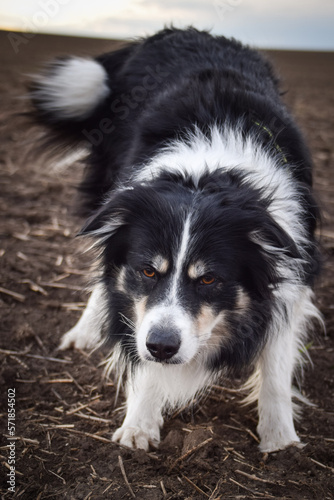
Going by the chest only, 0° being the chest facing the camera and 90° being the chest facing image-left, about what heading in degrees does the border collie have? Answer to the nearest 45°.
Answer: approximately 0°
